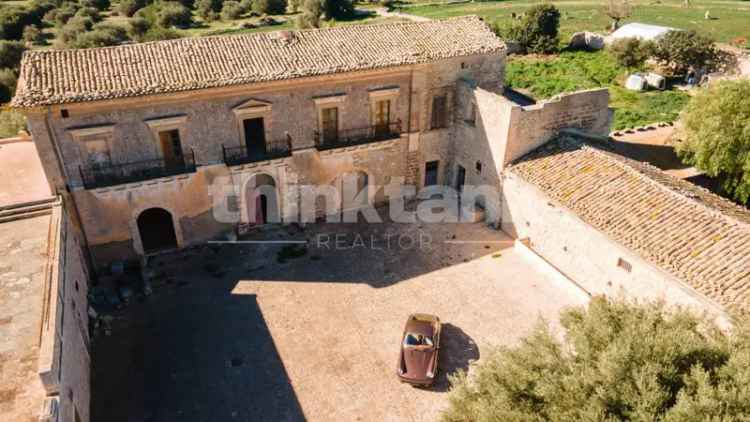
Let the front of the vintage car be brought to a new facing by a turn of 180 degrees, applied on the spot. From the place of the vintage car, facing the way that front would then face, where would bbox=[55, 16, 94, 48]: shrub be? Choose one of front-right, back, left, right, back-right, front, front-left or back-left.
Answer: front-left

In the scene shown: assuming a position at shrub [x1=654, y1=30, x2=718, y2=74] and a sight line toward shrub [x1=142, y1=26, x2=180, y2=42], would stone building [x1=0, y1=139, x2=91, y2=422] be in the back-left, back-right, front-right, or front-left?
front-left

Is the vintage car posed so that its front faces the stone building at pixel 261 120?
no

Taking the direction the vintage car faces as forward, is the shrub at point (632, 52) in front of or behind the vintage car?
behind

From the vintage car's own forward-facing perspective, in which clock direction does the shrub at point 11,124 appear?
The shrub is roughly at 4 o'clock from the vintage car.

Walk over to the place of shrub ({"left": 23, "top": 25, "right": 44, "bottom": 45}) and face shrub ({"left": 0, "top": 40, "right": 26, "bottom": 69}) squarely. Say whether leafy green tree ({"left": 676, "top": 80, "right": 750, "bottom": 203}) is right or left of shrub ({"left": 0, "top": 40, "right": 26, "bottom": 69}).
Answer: left

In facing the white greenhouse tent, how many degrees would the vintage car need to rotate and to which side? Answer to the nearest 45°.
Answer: approximately 135° to its left

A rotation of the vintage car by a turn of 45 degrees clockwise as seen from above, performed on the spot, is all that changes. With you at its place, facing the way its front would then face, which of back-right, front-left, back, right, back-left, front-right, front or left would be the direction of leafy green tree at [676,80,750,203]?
back

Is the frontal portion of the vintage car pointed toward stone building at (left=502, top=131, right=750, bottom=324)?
no

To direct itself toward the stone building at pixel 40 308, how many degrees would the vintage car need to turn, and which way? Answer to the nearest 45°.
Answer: approximately 90° to its right

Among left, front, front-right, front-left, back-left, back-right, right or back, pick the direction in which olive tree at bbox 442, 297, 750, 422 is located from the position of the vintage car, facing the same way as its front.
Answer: front-left
